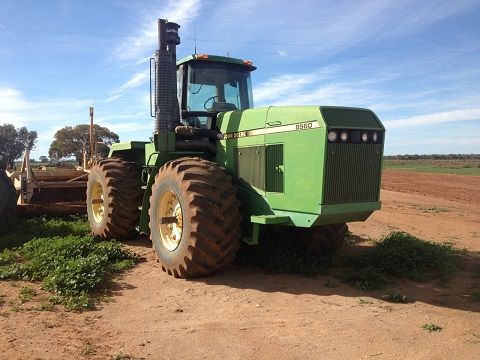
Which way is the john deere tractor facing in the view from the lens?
facing the viewer and to the right of the viewer
